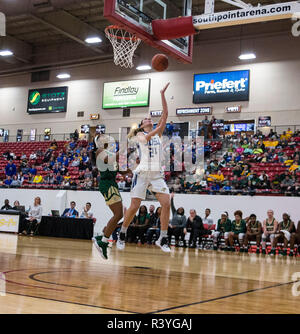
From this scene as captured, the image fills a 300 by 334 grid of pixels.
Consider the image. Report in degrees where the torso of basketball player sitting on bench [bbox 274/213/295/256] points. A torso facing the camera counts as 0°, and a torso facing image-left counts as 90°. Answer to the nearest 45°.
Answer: approximately 45°

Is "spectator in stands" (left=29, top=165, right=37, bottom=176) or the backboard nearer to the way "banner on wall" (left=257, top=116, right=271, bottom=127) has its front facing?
the backboard

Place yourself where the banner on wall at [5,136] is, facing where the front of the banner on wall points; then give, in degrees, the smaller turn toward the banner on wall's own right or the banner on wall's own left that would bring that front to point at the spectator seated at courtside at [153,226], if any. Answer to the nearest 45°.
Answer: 0° — it already faces them

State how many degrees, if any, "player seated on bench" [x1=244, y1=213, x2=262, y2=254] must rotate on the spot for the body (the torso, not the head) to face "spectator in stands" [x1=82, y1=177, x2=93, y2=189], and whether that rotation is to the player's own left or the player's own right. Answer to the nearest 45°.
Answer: approximately 135° to the player's own right

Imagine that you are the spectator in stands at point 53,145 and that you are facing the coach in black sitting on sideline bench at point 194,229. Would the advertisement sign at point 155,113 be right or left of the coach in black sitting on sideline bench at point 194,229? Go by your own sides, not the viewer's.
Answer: left

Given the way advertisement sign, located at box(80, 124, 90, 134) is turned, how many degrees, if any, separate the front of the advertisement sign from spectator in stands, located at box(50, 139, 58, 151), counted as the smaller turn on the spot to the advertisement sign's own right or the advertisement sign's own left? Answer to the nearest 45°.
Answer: approximately 45° to the advertisement sign's own right

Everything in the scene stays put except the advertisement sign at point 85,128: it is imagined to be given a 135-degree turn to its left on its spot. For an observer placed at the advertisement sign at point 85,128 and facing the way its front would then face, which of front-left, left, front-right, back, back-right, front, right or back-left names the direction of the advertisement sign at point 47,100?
left

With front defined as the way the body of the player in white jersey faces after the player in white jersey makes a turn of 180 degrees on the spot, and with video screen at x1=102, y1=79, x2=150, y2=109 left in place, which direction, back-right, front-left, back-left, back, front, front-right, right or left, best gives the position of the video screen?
front-right

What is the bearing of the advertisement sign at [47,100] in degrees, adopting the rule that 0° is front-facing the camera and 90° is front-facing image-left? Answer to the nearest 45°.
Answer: approximately 0°
